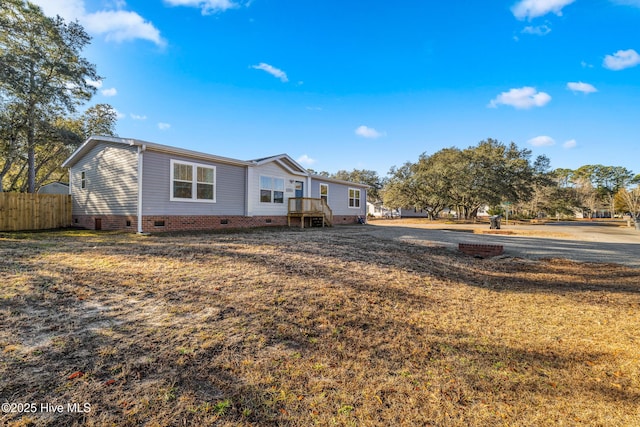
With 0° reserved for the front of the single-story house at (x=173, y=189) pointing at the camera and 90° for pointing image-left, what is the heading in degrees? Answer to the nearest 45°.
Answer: approximately 315°
